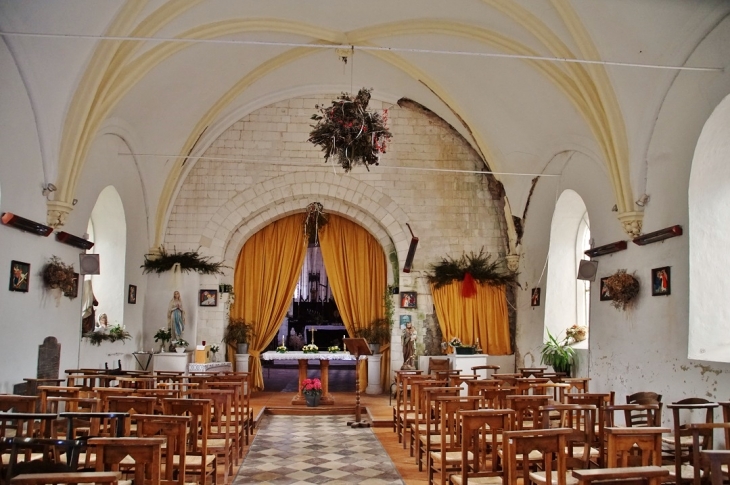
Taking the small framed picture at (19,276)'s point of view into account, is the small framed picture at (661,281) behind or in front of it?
in front

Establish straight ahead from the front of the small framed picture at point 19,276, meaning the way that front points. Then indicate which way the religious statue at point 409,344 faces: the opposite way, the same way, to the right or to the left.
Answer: to the right

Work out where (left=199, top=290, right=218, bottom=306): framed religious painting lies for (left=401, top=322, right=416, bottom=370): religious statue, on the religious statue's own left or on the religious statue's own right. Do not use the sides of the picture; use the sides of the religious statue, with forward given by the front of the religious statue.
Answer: on the religious statue's own right

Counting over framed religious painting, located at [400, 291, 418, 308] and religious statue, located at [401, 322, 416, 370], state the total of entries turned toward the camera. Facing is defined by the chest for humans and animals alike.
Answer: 2

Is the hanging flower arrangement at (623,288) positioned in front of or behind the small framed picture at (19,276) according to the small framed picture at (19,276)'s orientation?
in front

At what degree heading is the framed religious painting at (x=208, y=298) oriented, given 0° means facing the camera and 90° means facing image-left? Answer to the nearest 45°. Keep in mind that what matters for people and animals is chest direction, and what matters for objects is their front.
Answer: approximately 0°

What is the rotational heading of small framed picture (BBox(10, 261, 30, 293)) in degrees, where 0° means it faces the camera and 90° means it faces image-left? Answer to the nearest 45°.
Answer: approximately 315°

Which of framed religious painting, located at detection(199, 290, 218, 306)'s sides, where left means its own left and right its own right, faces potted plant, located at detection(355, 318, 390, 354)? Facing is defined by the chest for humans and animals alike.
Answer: left

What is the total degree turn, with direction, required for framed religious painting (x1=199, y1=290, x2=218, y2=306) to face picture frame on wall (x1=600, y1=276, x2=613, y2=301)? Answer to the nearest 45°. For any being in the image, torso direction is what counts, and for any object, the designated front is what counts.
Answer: approximately 45° to its left

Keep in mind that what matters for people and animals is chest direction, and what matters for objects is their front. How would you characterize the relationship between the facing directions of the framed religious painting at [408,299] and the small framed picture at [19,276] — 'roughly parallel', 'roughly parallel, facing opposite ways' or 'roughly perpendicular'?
roughly perpendicular
